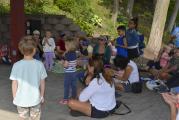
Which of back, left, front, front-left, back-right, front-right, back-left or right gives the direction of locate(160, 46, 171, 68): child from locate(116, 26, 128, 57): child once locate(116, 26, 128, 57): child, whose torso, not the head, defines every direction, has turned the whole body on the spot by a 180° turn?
front-right

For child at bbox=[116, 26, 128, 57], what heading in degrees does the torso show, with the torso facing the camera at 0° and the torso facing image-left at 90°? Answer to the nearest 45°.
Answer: approximately 45°

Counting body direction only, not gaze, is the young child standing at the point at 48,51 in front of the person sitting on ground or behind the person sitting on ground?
in front

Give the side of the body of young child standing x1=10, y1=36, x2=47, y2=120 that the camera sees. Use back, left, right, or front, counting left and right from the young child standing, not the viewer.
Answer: back

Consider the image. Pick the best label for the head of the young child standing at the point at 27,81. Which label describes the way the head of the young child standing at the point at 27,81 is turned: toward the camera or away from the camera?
away from the camera

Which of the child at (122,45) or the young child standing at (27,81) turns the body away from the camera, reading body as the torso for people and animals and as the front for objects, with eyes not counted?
the young child standing

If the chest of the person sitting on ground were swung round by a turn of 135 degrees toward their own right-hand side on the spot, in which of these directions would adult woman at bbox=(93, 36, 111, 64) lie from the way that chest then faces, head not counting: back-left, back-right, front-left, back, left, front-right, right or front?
left

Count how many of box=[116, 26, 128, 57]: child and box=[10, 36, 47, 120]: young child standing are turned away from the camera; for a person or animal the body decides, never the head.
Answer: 1

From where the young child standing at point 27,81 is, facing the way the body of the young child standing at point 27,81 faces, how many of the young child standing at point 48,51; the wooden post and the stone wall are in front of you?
3

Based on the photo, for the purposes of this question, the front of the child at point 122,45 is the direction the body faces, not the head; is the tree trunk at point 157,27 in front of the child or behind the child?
behind

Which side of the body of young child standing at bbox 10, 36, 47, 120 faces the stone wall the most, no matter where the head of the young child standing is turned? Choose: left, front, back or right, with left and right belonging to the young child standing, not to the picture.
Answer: front
